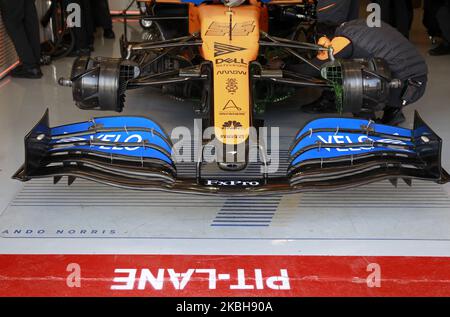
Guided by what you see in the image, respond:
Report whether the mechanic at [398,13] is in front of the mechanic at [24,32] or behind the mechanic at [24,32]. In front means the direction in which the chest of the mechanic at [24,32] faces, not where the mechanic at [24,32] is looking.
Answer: behind

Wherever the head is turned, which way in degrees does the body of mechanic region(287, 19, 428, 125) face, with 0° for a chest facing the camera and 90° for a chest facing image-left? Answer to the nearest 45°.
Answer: approximately 90°

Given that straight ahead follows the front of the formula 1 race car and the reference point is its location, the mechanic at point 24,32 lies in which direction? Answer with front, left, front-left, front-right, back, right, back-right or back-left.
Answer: back-right

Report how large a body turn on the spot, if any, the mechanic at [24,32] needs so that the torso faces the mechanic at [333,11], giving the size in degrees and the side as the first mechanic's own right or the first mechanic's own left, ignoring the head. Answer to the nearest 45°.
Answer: approximately 135° to the first mechanic's own left

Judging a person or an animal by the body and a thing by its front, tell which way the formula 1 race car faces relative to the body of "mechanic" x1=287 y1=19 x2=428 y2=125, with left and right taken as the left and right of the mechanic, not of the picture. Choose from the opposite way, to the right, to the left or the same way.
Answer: to the left

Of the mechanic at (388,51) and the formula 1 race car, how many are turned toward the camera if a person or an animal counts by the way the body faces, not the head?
1

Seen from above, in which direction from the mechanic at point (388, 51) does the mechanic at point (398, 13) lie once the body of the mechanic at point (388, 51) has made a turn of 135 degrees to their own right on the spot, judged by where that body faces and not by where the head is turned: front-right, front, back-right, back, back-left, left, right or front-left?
front-left
